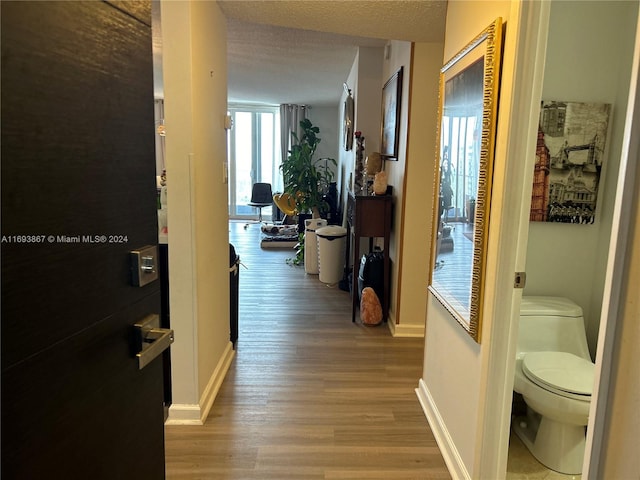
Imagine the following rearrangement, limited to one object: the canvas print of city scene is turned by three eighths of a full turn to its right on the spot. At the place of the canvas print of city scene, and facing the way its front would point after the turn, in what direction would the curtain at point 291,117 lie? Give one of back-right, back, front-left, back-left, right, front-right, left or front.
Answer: front

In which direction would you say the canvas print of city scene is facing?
toward the camera

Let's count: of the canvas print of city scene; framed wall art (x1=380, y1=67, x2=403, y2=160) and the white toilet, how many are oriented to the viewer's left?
1

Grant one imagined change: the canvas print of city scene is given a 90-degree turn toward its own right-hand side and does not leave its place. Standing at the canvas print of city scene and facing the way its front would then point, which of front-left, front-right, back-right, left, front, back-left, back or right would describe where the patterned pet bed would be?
front-right

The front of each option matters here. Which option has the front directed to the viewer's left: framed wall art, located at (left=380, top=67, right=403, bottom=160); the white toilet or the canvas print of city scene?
the framed wall art

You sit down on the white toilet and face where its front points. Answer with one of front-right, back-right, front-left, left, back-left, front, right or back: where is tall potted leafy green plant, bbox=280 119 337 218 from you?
back

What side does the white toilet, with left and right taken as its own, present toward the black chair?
back

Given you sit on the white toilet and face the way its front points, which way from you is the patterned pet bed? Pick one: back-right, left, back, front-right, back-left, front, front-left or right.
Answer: back

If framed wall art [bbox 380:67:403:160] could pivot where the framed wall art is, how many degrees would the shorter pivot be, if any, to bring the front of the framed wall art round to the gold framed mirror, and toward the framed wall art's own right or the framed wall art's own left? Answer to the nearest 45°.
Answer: approximately 90° to the framed wall art's own left

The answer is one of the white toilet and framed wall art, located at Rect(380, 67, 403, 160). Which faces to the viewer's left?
the framed wall art

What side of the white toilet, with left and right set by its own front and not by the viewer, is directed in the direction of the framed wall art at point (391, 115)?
back

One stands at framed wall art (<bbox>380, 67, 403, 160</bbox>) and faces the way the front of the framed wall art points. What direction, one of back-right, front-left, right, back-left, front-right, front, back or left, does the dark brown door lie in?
left

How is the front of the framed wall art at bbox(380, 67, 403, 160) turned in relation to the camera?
facing to the left of the viewer

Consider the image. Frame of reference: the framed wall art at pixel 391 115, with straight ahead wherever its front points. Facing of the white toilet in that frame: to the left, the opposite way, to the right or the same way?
to the left

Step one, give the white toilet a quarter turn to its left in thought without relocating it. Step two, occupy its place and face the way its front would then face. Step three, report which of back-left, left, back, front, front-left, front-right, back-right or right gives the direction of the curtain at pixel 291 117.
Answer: left

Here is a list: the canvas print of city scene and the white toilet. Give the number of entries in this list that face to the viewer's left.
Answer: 0

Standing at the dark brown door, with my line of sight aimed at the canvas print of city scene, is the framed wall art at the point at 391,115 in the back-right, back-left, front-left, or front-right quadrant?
front-left

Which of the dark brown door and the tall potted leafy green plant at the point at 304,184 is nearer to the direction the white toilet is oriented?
the dark brown door

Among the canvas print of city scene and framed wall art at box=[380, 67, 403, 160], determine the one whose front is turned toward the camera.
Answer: the canvas print of city scene
